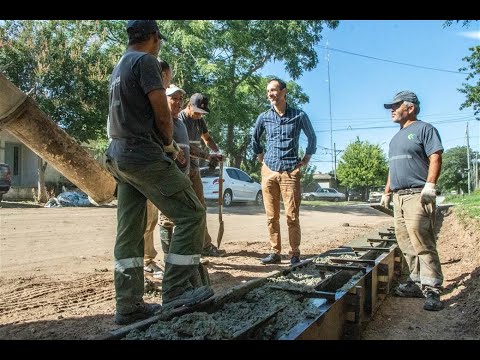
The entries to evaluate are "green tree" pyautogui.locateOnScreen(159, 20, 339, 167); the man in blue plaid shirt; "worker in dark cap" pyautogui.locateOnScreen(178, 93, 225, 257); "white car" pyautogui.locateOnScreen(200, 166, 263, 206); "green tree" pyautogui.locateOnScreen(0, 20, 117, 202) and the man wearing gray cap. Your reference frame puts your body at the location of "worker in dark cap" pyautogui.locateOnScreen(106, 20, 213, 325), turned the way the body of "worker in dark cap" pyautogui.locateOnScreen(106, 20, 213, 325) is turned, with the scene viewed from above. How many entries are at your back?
0

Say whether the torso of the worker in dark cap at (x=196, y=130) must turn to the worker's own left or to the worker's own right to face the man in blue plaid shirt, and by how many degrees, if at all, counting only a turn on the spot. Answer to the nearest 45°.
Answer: approximately 45° to the worker's own left

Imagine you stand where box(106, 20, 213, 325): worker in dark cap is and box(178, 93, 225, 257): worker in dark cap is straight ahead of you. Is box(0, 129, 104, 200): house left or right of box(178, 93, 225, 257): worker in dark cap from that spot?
left

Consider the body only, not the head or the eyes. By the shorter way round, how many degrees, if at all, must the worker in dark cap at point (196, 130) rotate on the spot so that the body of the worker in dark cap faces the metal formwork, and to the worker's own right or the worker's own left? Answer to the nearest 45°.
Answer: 0° — they already face it

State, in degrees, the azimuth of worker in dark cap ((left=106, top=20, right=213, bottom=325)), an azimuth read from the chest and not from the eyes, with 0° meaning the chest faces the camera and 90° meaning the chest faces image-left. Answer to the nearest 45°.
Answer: approximately 225°

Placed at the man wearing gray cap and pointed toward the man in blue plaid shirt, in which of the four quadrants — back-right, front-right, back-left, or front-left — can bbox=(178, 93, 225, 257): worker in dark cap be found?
front-left

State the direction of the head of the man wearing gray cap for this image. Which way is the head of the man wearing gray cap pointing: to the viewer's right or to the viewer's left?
to the viewer's left

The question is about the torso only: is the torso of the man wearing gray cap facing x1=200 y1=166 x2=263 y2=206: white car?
no

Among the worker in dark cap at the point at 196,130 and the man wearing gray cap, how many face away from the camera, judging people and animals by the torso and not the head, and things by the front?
0

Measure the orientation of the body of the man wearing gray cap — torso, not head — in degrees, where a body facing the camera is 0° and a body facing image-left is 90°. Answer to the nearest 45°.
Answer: approximately 45°

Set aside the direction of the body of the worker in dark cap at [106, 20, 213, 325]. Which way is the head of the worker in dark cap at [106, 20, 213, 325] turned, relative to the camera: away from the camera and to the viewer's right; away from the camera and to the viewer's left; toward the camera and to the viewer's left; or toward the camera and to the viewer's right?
away from the camera and to the viewer's right

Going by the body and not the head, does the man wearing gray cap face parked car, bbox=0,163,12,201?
no

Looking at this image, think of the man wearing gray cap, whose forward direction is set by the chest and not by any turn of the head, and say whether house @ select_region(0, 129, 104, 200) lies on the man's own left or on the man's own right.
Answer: on the man's own right

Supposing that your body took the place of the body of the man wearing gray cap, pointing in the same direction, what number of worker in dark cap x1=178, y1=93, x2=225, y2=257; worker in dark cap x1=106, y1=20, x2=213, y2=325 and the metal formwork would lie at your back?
0

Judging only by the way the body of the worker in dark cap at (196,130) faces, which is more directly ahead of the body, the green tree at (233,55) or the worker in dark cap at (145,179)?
the worker in dark cap
